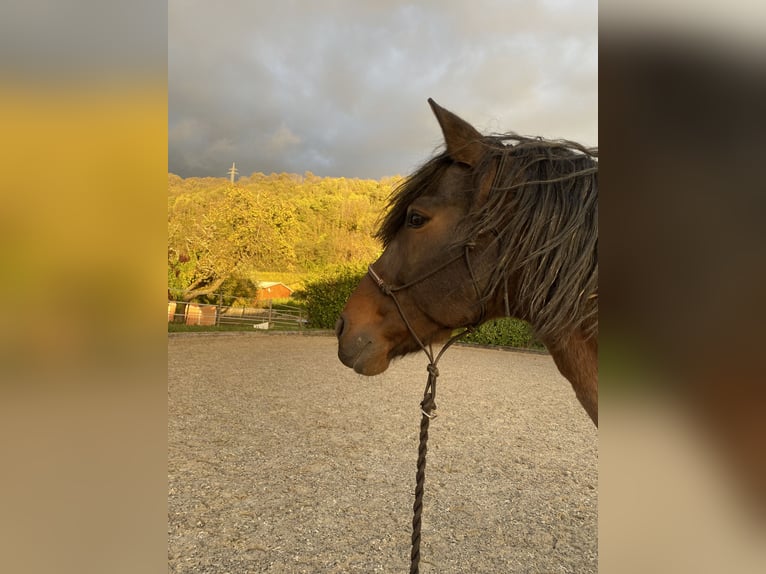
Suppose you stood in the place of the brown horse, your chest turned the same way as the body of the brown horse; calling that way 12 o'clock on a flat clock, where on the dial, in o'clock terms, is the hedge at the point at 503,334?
The hedge is roughly at 3 o'clock from the brown horse.

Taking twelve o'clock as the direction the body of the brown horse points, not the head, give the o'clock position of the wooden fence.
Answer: The wooden fence is roughly at 2 o'clock from the brown horse.

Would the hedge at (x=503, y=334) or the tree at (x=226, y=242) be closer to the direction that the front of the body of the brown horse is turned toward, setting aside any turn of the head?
the tree

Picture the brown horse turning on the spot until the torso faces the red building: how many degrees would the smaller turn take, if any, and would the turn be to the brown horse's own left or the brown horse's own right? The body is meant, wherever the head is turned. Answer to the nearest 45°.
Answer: approximately 45° to the brown horse's own right

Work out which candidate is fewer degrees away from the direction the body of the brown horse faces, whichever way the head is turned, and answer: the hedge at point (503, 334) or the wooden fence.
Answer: the wooden fence

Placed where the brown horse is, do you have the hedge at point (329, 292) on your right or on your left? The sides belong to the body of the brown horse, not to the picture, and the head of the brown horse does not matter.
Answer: on your right

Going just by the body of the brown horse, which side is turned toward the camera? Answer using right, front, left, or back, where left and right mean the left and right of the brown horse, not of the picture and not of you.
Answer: left

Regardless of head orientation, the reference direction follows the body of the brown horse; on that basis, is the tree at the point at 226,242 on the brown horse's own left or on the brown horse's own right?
on the brown horse's own right
